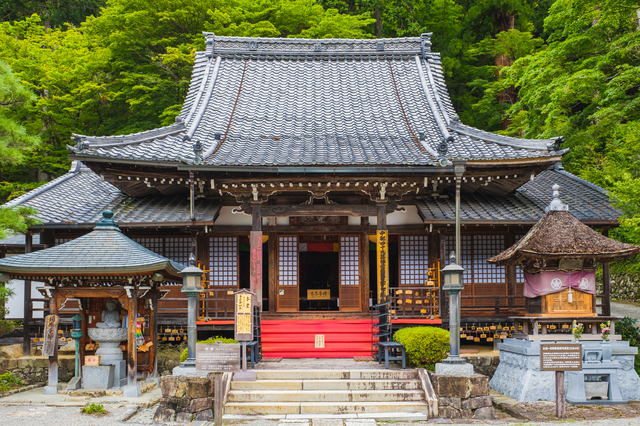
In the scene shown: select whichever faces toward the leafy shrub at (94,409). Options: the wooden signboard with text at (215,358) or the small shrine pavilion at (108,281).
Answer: the small shrine pavilion

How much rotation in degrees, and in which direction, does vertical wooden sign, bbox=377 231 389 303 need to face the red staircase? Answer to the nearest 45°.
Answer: approximately 90° to its right

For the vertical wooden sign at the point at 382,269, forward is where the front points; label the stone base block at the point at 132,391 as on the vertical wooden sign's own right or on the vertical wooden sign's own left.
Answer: on the vertical wooden sign's own right

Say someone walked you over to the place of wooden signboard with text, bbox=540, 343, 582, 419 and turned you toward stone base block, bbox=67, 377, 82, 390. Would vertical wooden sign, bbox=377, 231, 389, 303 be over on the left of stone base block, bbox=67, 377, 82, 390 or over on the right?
right

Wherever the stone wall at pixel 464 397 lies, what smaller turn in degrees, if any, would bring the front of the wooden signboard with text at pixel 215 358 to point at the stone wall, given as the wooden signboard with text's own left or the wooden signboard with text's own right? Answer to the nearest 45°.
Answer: approximately 90° to the wooden signboard with text's own left

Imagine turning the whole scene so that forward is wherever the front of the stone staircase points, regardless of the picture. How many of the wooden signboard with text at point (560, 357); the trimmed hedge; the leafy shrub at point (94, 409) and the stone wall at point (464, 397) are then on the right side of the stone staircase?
1

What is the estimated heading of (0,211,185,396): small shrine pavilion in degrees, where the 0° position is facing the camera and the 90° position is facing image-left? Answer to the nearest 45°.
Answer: approximately 0°

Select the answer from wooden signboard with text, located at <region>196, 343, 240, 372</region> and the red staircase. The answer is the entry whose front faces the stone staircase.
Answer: the red staircase

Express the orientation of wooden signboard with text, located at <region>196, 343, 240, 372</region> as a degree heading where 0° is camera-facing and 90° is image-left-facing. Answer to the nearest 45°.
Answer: approximately 0°
